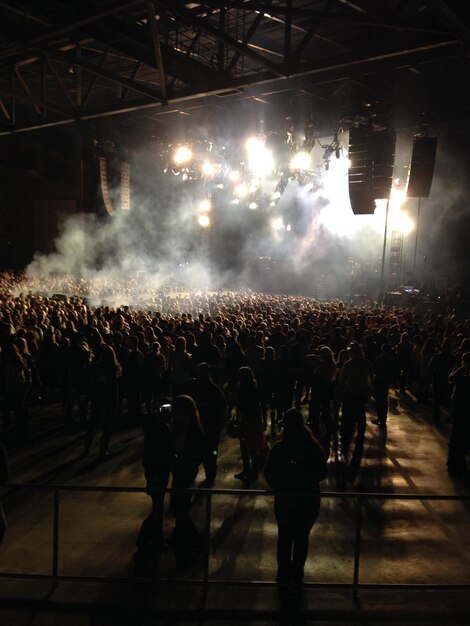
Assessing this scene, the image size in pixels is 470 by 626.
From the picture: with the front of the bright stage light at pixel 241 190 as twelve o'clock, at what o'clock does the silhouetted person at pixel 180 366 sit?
The silhouetted person is roughly at 12 o'clock from the bright stage light.

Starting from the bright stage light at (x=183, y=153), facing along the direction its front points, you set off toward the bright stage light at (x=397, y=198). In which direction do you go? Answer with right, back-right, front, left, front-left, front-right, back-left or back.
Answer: back-left

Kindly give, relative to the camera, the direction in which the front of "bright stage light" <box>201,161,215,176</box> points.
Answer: facing the viewer

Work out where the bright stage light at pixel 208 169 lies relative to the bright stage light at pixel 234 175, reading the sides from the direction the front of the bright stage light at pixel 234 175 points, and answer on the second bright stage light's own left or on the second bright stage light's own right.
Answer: on the second bright stage light's own right

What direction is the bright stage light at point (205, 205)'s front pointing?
toward the camera

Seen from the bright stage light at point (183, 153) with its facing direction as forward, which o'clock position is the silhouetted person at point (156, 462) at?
The silhouetted person is roughly at 12 o'clock from the bright stage light.

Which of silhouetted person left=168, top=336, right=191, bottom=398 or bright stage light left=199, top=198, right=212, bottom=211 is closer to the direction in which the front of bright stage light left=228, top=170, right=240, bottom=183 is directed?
the silhouetted person

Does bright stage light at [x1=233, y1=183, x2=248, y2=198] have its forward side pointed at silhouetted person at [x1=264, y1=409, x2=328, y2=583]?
yes

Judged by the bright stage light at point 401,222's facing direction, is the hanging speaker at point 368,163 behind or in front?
in front

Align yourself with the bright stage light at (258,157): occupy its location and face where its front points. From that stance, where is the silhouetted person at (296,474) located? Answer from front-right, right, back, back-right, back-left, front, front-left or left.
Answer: front

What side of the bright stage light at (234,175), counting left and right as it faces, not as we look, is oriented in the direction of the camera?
front

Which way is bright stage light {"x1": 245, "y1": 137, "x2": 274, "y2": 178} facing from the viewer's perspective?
toward the camera

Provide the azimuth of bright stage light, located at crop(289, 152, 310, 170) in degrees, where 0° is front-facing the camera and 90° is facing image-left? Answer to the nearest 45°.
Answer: approximately 0°

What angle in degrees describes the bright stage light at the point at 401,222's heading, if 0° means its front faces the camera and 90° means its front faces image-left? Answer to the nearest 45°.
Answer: approximately 0°
